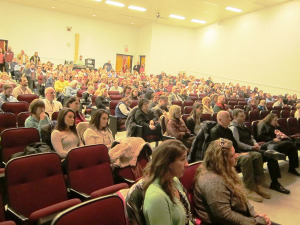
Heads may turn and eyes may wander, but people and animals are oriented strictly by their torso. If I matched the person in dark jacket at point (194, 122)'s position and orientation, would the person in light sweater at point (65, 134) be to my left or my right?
on my right

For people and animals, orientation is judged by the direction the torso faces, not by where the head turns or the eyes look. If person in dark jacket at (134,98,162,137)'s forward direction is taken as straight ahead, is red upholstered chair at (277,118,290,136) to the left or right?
on their left
